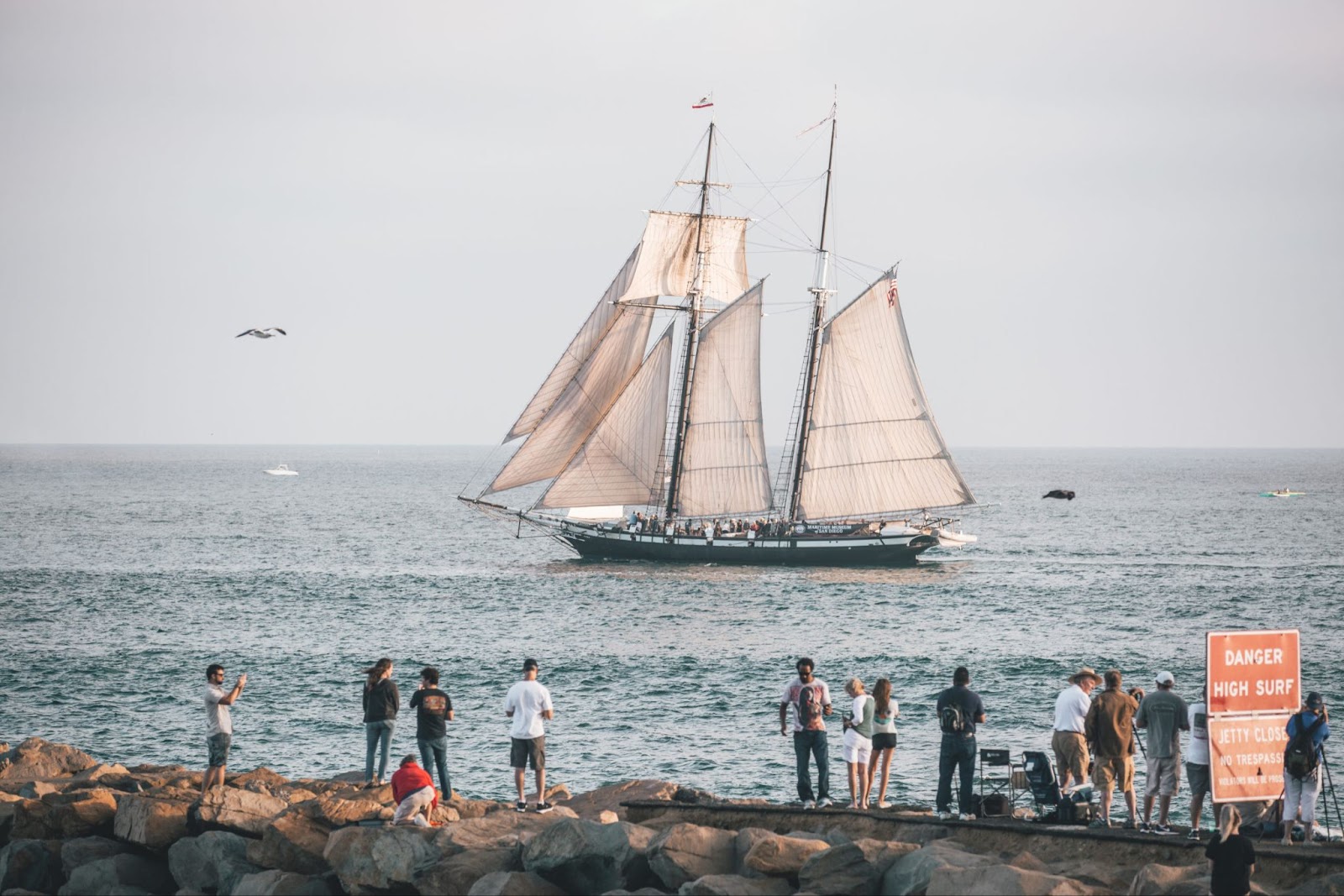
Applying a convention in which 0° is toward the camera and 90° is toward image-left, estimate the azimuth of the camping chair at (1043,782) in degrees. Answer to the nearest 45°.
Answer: approximately 225°

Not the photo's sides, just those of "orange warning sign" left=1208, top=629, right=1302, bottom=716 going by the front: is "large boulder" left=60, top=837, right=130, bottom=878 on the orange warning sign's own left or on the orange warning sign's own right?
on the orange warning sign's own right

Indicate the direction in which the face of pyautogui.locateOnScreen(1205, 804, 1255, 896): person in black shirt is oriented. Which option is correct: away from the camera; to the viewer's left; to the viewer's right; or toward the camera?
away from the camera

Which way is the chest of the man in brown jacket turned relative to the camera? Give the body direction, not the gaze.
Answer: away from the camera

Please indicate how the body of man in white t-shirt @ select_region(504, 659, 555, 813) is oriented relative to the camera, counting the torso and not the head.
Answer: away from the camera

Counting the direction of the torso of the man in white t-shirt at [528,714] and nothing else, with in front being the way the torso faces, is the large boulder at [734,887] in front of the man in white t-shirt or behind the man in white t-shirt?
behind

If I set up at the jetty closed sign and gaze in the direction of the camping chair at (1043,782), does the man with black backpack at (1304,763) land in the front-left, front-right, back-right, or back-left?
back-left

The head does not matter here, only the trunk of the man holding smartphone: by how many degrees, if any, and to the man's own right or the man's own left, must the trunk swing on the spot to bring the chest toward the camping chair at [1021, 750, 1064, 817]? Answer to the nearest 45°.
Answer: approximately 45° to the man's own right

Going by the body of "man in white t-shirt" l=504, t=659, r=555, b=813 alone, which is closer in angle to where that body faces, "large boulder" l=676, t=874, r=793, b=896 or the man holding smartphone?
the man holding smartphone

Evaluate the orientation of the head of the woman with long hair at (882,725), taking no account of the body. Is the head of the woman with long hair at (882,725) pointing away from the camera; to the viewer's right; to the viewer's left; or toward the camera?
away from the camera

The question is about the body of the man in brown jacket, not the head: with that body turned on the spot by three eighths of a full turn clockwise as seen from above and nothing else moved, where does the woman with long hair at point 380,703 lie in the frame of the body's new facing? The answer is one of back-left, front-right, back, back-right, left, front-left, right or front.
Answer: back-right

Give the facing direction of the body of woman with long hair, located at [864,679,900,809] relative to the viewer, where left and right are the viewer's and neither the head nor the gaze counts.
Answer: facing away from the viewer

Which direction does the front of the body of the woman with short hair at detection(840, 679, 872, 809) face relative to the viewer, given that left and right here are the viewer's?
facing away from the viewer and to the left of the viewer

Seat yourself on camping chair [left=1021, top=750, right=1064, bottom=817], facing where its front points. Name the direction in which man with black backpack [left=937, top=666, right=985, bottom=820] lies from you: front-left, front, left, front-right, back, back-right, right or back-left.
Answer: back-left

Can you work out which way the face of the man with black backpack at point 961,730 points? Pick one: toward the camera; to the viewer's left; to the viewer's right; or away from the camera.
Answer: away from the camera

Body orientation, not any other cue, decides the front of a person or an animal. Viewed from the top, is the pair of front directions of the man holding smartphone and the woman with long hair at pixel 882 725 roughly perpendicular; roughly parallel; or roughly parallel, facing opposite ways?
roughly perpendicular
